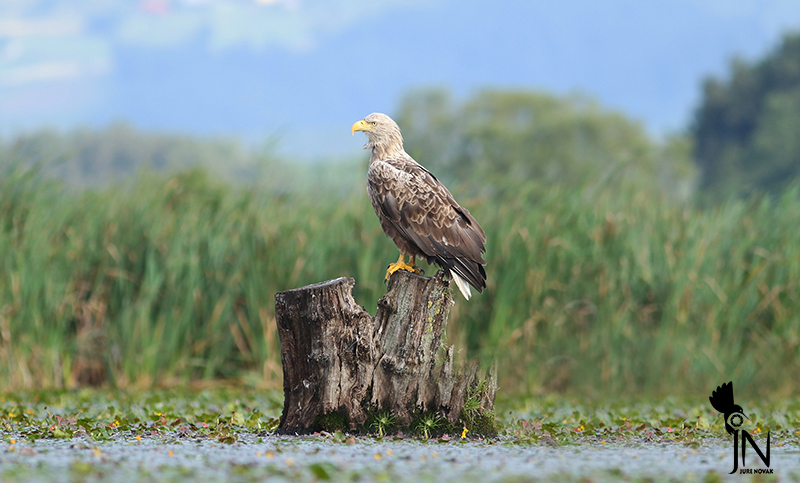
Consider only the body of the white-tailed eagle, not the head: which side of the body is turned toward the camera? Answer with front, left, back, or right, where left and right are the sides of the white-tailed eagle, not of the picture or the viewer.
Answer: left
